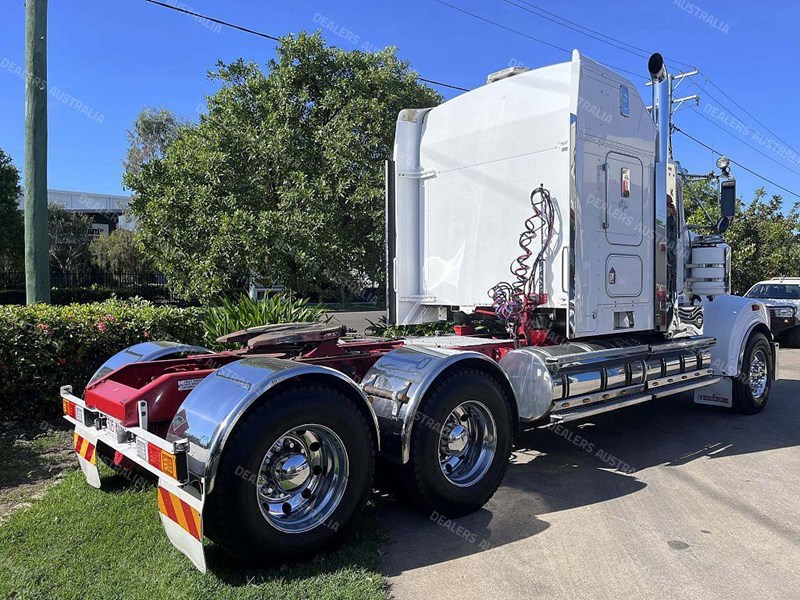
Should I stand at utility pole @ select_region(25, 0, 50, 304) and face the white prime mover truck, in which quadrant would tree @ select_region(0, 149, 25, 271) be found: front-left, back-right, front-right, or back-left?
back-left

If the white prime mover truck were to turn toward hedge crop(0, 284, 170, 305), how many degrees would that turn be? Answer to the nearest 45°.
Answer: approximately 90° to its left

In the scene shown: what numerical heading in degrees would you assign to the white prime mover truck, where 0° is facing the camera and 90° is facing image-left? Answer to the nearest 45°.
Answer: approximately 225°

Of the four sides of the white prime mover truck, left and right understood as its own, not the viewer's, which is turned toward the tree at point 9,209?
left

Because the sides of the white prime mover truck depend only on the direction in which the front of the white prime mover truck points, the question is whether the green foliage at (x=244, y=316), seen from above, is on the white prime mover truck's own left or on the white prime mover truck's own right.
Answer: on the white prime mover truck's own left

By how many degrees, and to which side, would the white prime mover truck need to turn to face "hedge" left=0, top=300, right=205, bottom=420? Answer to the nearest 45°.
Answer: approximately 135° to its left

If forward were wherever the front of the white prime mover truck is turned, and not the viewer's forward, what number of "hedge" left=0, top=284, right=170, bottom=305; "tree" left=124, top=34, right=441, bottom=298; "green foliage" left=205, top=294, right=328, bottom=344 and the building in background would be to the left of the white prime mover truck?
4

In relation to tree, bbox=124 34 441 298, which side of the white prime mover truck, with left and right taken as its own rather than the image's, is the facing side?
left

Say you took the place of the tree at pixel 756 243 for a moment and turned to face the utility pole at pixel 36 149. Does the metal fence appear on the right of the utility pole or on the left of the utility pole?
right
